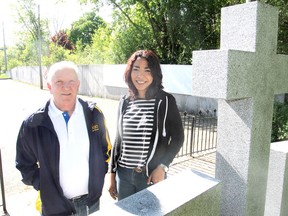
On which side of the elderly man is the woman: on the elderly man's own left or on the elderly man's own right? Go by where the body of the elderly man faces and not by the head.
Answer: on the elderly man's own left

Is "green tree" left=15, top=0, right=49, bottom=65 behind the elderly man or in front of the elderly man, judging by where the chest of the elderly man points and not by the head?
behind

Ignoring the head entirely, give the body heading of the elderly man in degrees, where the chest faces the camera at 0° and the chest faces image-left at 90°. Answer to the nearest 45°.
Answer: approximately 0°

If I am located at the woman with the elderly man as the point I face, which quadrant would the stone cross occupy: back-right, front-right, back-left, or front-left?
back-left

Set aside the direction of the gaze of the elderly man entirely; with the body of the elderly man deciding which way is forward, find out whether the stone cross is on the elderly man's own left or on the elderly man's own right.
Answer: on the elderly man's own left

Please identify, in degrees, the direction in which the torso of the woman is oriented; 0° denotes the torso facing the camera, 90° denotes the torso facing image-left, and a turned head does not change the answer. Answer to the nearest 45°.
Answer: approximately 45°

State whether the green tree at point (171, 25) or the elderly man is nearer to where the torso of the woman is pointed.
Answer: the elderly man

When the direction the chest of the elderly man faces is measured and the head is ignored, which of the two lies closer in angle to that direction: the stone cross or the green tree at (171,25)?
the stone cross
